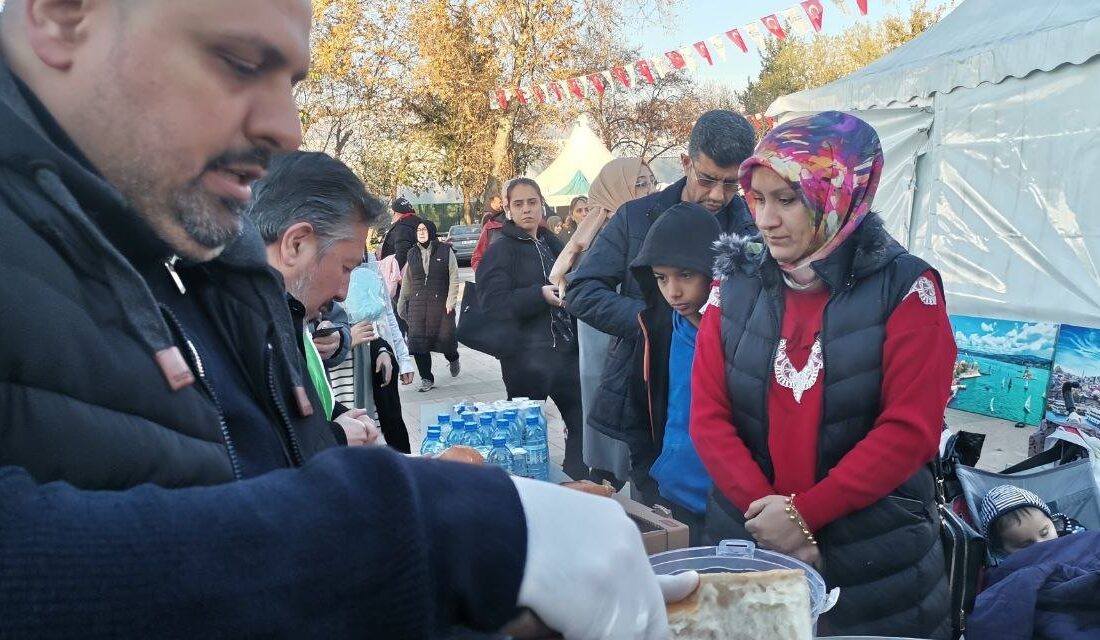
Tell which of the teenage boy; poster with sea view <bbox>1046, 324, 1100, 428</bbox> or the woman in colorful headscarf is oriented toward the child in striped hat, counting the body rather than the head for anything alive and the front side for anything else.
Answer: the poster with sea view

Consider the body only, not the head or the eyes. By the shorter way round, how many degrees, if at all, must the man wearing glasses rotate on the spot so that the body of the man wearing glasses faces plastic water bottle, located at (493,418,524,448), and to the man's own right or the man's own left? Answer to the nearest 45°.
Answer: approximately 90° to the man's own right

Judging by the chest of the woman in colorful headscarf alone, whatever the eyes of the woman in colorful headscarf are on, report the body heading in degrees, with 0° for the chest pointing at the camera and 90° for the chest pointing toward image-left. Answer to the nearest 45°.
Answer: approximately 45°

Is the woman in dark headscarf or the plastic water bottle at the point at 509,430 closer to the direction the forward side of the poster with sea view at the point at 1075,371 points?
the plastic water bottle

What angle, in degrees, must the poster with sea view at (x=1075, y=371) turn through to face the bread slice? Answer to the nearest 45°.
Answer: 0° — it already faces it

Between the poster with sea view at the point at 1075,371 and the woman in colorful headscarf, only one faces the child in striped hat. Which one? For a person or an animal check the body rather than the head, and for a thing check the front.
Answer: the poster with sea view

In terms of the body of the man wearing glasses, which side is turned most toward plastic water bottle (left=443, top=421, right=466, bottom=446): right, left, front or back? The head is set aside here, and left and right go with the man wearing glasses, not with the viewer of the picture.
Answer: right

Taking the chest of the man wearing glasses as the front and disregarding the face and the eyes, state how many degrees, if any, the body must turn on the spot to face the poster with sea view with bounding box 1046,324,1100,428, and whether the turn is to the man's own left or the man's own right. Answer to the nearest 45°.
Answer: approximately 90° to the man's own left

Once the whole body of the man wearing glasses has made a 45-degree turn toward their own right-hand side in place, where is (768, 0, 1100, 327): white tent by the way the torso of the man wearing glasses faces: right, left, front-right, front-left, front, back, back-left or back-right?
back-left
